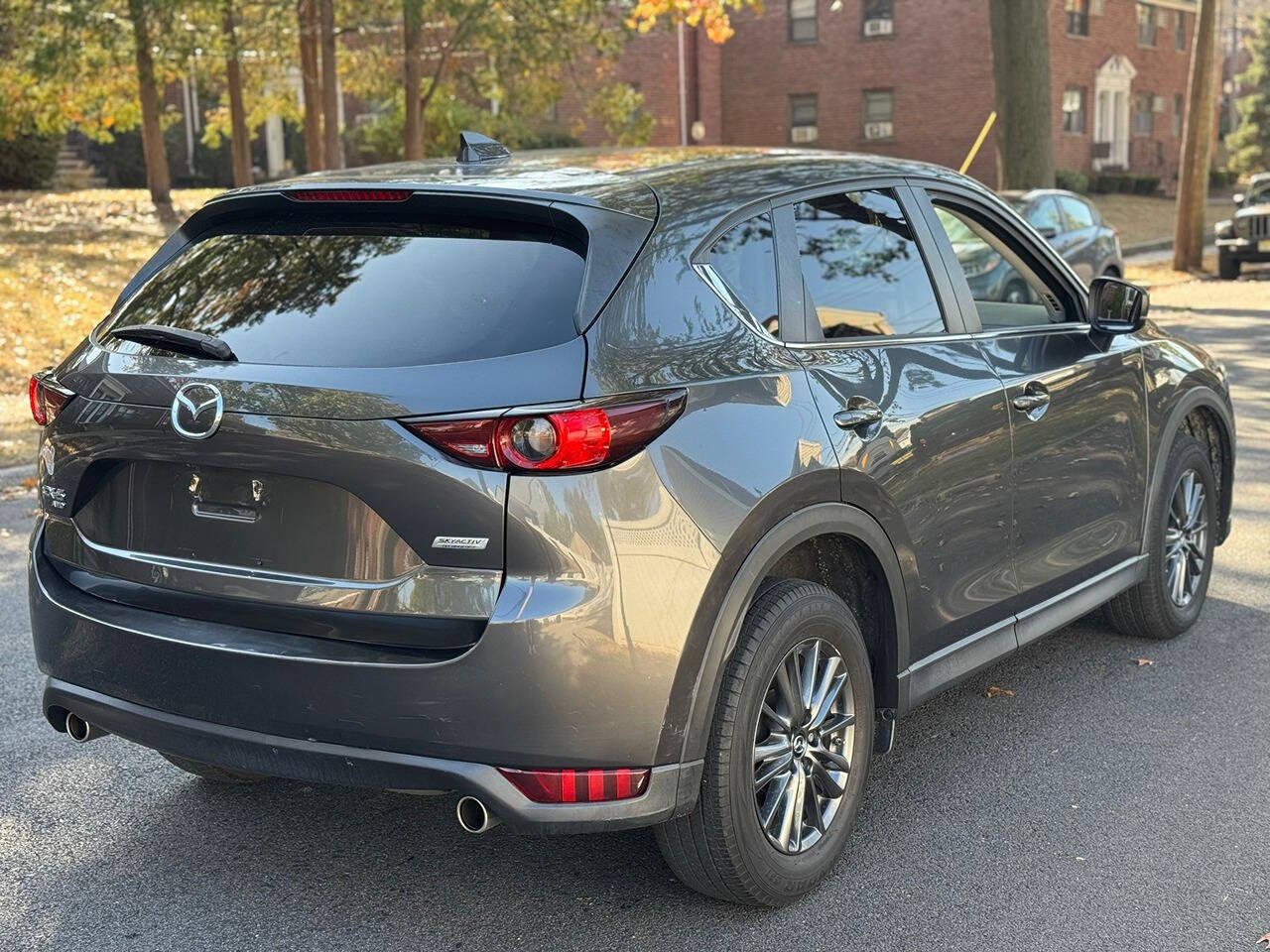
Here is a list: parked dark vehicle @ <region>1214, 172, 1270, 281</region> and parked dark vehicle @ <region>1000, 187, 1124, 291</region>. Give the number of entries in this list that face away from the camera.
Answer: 0

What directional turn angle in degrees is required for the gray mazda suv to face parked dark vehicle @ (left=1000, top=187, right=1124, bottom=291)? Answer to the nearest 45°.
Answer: approximately 45° to its left

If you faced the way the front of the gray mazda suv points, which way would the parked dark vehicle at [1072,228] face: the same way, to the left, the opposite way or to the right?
the opposite way

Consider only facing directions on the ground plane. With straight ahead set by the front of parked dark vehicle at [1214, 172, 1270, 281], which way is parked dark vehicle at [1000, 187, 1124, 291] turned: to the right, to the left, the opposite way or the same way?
the same way

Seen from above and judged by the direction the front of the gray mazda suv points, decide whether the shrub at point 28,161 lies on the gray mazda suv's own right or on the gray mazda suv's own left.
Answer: on the gray mazda suv's own left

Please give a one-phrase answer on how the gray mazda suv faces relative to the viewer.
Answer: facing away from the viewer and to the right of the viewer

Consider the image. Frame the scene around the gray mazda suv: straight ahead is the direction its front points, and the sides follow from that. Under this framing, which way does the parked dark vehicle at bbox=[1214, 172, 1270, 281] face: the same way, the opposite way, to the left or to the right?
the opposite way

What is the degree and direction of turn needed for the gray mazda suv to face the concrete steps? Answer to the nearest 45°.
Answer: approximately 45° to its left

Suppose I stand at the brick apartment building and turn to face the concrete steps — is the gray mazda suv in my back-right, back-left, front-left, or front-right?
front-left

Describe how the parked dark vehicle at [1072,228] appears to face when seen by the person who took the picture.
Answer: facing the viewer and to the left of the viewer

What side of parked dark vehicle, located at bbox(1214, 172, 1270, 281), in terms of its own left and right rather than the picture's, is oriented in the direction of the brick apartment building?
right

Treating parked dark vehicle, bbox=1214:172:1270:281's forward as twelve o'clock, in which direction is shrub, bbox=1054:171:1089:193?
The shrub is roughly at 4 o'clock from the parked dark vehicle.

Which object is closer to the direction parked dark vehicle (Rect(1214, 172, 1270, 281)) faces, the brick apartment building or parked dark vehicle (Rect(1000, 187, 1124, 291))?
the parked dark vehicle

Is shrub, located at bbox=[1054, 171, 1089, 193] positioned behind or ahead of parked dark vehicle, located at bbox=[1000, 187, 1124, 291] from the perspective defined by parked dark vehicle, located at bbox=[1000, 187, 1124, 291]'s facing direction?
behind

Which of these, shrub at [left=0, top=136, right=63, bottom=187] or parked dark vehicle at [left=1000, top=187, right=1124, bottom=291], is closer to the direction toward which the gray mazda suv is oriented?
the parked dark vehicle
